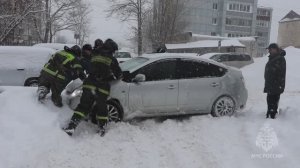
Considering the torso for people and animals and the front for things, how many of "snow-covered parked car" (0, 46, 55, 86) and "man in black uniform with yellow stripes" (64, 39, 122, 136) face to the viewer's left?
1

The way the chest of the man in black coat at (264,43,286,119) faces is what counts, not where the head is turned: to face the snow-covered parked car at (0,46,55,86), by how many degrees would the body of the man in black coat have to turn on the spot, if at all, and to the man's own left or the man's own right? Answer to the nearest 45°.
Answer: approximately 45° to the man's own right

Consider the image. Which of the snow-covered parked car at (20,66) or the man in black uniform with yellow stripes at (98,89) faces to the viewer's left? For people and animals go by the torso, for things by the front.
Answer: the snow-covered parked car

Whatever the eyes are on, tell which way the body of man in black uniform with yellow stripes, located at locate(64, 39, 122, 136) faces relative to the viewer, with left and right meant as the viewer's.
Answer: facing away from the viewer and to the right of the viewer

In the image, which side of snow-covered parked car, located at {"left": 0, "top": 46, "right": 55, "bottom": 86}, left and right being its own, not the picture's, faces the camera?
left

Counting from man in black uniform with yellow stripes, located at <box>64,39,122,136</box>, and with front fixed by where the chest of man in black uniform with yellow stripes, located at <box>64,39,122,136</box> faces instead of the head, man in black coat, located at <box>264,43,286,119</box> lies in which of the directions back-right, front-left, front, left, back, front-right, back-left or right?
front-right

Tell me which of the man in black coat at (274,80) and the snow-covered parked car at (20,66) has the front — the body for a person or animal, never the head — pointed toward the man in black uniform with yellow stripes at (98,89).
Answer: the man in black coat at (274,80)

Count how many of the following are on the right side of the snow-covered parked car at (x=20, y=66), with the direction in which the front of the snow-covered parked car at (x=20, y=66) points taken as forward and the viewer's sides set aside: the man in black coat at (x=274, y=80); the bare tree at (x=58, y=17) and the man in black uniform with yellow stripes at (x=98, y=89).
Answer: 1
